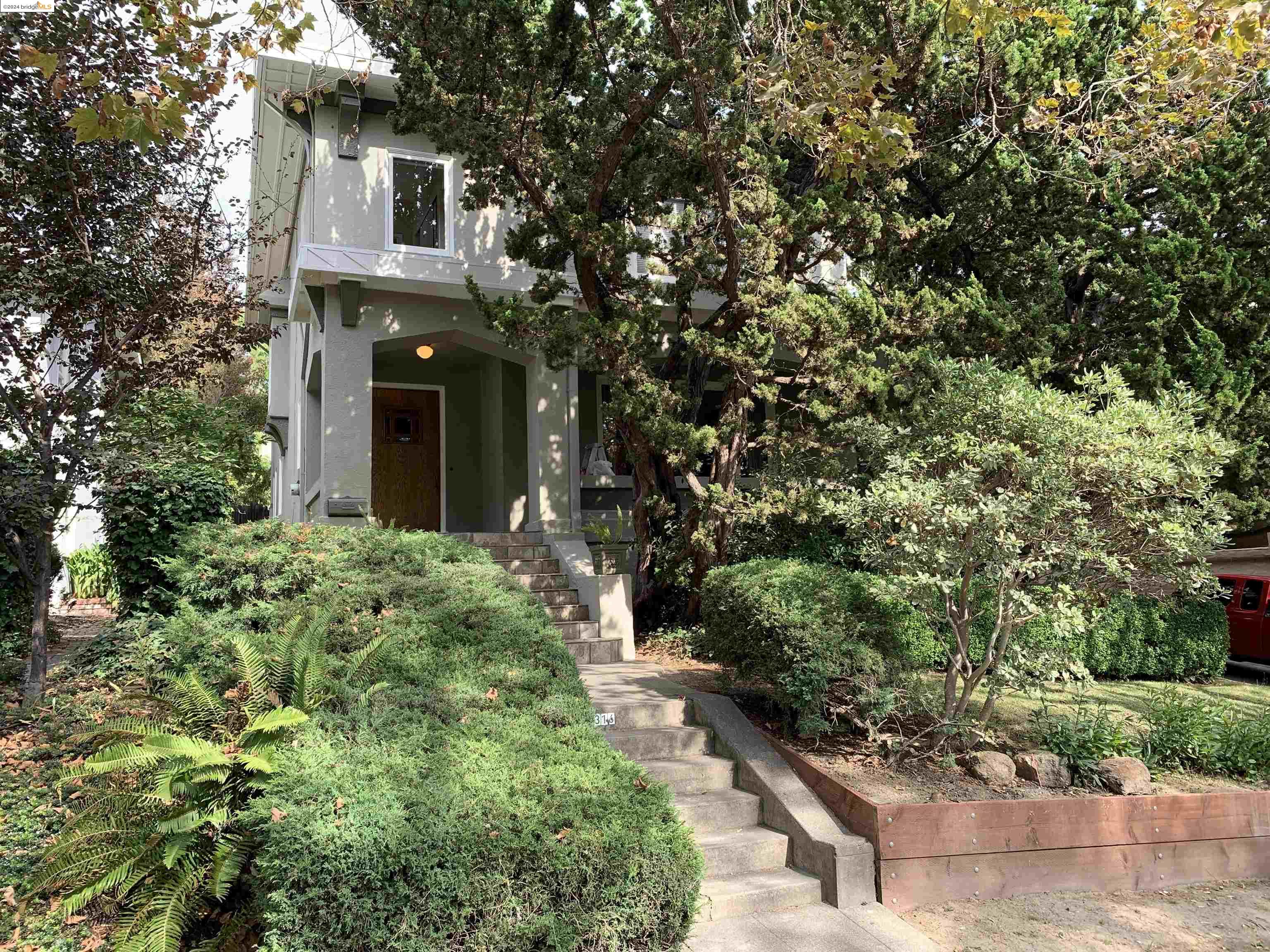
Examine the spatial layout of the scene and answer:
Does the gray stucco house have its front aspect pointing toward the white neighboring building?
no

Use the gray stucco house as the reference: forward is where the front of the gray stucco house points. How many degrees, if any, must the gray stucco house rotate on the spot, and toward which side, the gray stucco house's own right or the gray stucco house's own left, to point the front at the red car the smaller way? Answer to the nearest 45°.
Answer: approximately 90° to the gray stucco house's own left

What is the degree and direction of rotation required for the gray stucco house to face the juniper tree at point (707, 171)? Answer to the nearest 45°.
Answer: approximately 45° to its left

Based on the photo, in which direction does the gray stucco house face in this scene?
toward the camera

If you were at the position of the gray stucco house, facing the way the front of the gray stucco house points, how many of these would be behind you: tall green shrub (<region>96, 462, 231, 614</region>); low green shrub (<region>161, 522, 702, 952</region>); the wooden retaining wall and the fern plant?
0

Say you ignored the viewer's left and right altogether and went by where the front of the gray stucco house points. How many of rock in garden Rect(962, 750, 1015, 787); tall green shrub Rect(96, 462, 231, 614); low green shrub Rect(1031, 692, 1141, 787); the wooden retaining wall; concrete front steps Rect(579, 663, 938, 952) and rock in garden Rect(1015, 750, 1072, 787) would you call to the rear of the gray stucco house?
0

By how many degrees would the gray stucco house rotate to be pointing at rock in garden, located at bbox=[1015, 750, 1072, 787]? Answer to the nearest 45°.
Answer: approximately 45° to its left

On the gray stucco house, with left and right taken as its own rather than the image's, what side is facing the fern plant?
front

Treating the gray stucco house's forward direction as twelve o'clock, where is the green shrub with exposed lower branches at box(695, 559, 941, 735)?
The green shrub with exposed lower branches is roughly at 11 o'clock from the gray stucco house.

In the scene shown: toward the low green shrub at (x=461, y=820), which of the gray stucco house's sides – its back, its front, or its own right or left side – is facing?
front

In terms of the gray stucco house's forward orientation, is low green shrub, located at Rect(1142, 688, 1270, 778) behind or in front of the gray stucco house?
in front

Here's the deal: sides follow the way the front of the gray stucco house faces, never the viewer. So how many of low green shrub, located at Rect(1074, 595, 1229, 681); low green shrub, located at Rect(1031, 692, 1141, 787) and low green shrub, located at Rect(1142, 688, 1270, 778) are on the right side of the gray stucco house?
0

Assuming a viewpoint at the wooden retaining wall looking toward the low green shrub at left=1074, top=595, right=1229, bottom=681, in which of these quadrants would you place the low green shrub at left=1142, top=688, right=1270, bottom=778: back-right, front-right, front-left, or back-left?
front-right

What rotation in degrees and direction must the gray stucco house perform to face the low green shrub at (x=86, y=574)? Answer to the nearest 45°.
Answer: approximately 135° to its right

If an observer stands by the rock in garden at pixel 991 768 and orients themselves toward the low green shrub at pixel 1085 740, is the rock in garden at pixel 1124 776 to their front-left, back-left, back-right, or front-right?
front-right

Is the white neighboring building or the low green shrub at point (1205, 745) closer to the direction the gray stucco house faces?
the low green shrub

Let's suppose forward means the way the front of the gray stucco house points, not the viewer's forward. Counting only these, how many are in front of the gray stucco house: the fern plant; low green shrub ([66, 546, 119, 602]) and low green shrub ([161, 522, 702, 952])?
2

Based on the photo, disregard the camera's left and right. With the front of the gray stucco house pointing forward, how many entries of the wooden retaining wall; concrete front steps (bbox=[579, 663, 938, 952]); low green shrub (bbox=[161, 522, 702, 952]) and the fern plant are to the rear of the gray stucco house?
0

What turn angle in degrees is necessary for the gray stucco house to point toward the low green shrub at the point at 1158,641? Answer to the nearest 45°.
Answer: approximately 90° to its left
